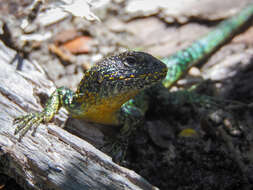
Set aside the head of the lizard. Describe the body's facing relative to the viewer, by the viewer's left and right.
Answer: facing the viewer and to the left of the viewer
